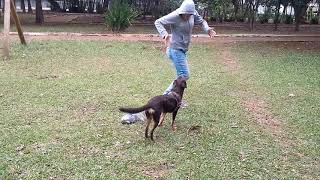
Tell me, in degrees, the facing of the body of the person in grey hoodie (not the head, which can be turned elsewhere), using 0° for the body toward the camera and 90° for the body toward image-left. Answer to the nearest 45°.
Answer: approximately 315°

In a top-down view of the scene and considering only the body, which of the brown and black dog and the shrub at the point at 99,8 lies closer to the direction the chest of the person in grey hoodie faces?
the brown and black dog

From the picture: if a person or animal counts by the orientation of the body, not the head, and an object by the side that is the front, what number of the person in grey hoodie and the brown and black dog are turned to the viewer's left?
0

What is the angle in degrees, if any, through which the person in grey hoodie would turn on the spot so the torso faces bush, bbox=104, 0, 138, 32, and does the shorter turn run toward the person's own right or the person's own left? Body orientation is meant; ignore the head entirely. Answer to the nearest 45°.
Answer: approximately 135° to the person's own left

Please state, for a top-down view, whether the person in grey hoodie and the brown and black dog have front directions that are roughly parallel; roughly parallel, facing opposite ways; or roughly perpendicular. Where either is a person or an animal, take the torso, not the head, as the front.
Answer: roughly perpendicular

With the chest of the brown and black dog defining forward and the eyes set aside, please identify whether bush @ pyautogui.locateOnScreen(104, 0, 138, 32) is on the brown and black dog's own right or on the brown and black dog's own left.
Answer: on the brown and black dog's own left

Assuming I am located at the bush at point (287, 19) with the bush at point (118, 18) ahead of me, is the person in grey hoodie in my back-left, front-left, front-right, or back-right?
front-left

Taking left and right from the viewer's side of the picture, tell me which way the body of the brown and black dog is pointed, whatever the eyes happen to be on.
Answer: facing away from the viewer and to the right of the viewer

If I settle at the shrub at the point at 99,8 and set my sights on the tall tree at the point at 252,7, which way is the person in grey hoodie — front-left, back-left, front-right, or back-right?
front-right

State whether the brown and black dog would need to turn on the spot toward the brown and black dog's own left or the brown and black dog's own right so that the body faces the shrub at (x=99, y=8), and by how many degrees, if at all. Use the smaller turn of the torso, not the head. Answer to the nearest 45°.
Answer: approximately 45° to the brown and black dog's own left

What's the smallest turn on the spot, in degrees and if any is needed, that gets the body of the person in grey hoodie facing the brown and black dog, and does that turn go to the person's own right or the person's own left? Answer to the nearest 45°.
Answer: approximately 45° to the person's own right

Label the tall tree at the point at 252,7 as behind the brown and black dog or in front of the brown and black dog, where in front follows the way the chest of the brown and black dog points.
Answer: in front

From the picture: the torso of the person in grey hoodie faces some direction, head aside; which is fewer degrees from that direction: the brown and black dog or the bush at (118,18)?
the brown and black dog

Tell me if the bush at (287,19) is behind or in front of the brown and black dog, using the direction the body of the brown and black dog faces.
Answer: in front
